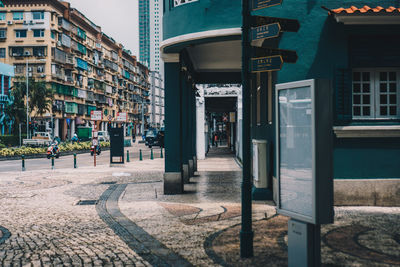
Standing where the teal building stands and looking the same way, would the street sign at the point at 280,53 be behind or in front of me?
in front

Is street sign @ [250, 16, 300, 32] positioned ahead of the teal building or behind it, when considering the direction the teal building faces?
ahead

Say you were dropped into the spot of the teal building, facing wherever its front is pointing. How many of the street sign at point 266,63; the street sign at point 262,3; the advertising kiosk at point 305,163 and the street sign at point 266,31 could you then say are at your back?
0

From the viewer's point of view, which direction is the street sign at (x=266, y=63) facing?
toward the camera

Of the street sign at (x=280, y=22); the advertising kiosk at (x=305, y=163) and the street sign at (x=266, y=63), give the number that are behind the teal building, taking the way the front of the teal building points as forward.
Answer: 0

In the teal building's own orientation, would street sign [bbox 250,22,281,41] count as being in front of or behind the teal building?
in front

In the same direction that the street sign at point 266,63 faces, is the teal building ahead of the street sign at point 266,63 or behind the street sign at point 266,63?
behind
